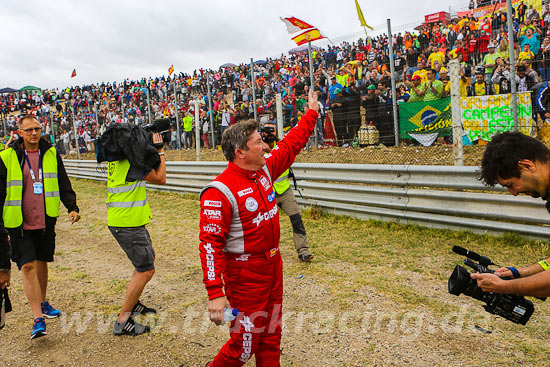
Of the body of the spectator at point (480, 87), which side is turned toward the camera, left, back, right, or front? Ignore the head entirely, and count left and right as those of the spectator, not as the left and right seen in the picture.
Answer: front

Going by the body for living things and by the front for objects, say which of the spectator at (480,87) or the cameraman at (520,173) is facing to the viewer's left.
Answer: the cameraman

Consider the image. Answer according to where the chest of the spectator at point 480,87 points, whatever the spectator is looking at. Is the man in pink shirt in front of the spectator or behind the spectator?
in front

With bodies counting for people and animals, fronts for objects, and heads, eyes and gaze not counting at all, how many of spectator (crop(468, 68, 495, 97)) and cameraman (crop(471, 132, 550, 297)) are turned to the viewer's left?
1

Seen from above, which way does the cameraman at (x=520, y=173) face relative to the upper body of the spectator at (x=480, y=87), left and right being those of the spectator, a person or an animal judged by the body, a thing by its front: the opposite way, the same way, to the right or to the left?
to the right

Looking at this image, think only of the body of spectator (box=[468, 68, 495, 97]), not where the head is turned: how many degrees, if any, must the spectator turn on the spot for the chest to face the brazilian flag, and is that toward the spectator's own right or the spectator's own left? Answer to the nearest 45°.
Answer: approximately 90° to the spectator's own right

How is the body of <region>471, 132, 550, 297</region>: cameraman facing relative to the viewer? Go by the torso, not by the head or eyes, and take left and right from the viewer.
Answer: facing to the left of the viewer

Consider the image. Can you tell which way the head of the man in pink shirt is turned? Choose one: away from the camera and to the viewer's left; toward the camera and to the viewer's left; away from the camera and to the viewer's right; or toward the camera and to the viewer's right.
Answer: toward the camera and to the viewer's right

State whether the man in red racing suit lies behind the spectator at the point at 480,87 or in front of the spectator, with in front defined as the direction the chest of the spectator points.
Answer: in front

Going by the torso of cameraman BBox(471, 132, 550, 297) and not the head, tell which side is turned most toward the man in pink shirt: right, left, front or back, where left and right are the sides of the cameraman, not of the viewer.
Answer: front

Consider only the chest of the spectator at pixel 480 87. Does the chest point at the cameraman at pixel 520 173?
yes

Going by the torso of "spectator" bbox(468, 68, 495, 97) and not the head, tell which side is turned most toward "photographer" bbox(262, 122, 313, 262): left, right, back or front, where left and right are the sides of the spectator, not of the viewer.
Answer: front

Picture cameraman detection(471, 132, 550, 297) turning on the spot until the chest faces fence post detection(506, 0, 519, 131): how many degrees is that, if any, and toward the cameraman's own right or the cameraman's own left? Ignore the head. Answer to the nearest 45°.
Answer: approximately 90° to the cameraman's own right

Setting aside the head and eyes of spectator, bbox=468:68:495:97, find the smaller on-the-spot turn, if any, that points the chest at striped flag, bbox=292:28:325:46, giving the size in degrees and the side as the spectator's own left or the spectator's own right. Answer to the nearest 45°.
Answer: approximately 90° to the spectator's own right
